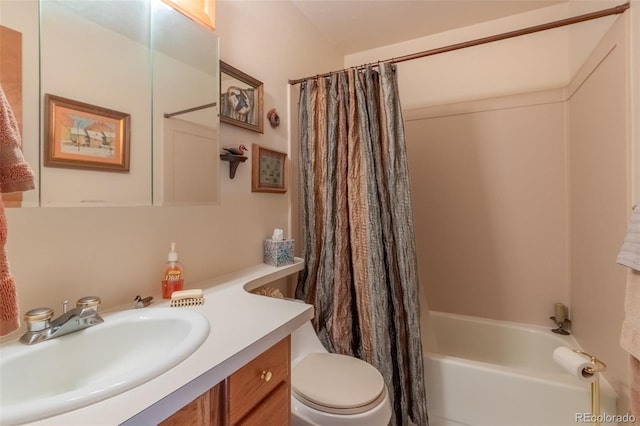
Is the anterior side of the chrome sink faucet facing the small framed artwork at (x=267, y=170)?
no

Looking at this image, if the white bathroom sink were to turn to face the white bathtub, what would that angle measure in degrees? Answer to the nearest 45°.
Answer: approximately 45° to its left

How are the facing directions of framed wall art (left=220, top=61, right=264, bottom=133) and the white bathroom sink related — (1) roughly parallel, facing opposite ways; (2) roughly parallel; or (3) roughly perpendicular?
roughly parallel

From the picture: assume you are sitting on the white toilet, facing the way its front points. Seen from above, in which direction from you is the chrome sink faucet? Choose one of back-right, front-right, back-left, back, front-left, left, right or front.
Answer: right

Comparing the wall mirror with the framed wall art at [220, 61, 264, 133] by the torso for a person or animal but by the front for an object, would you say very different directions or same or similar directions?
same or similar directions

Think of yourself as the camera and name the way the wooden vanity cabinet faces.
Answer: facing the viewer and to the right of the viewer

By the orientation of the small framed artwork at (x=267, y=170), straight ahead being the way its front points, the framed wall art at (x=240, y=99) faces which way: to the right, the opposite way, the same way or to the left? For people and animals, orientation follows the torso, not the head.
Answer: the same way

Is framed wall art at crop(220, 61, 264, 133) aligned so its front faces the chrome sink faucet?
no

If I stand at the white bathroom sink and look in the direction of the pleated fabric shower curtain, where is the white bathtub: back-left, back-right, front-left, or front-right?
front-right

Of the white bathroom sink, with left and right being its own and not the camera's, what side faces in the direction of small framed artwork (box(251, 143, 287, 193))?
left

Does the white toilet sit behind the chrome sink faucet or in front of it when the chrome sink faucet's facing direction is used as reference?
in front

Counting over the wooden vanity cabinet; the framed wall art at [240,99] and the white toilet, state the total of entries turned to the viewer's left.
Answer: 0

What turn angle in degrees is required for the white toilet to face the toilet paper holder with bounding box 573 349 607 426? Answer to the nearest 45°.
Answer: approximately 45° to its left
